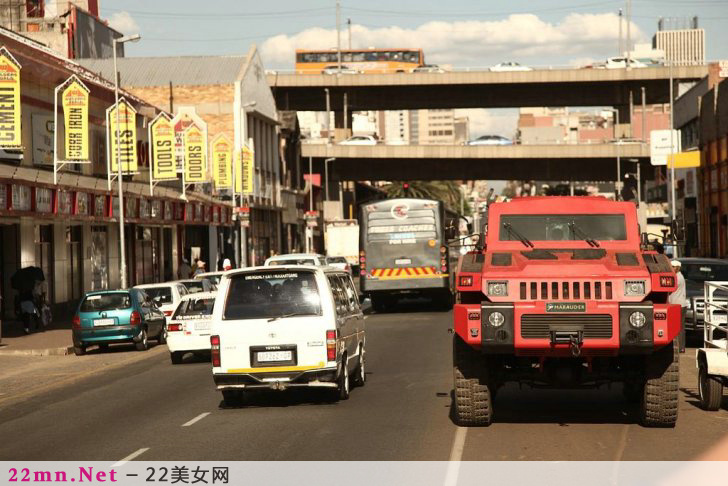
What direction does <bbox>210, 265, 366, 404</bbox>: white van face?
away from the camera

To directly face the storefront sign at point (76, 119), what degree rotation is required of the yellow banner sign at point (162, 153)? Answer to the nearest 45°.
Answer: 0° — it already faces it

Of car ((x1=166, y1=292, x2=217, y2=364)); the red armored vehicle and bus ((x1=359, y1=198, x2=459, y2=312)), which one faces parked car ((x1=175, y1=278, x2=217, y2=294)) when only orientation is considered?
car ((x1=166, y1=292, x2=217, y2=364))

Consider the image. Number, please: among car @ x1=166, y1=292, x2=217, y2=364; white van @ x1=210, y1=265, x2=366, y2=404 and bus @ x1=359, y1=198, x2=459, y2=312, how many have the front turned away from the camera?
3

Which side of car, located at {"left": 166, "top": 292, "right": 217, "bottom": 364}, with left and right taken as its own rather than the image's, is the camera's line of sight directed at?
back

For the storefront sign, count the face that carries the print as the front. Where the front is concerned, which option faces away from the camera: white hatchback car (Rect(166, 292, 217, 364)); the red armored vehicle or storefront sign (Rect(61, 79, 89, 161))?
the white hatchback car

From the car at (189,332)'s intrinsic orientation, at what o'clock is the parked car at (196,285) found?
the parked car at (196,285) is roughly at 12 o'clock from the car at (189,332).

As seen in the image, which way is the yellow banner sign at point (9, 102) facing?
toward the camera

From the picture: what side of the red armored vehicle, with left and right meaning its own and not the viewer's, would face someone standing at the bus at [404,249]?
back

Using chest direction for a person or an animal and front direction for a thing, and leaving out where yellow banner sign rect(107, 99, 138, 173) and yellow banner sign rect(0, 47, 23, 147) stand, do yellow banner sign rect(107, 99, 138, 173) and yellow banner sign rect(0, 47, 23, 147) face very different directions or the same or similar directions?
same or similar directions

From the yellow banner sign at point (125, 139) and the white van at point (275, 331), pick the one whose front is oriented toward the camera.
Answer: the yellow banner sign

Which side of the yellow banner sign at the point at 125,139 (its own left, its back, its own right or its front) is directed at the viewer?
front

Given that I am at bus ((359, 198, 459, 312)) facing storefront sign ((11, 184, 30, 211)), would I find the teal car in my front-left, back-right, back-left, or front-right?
front-left

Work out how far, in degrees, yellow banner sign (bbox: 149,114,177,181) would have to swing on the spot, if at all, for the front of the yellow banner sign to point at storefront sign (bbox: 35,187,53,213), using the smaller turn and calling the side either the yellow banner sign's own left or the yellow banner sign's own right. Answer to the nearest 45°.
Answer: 0° — it already faces it

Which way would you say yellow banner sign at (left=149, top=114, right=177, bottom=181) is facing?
toward the camera

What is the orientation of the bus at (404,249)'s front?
away from the camera

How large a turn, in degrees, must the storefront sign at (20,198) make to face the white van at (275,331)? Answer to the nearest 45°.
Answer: approximately 45° to its right
